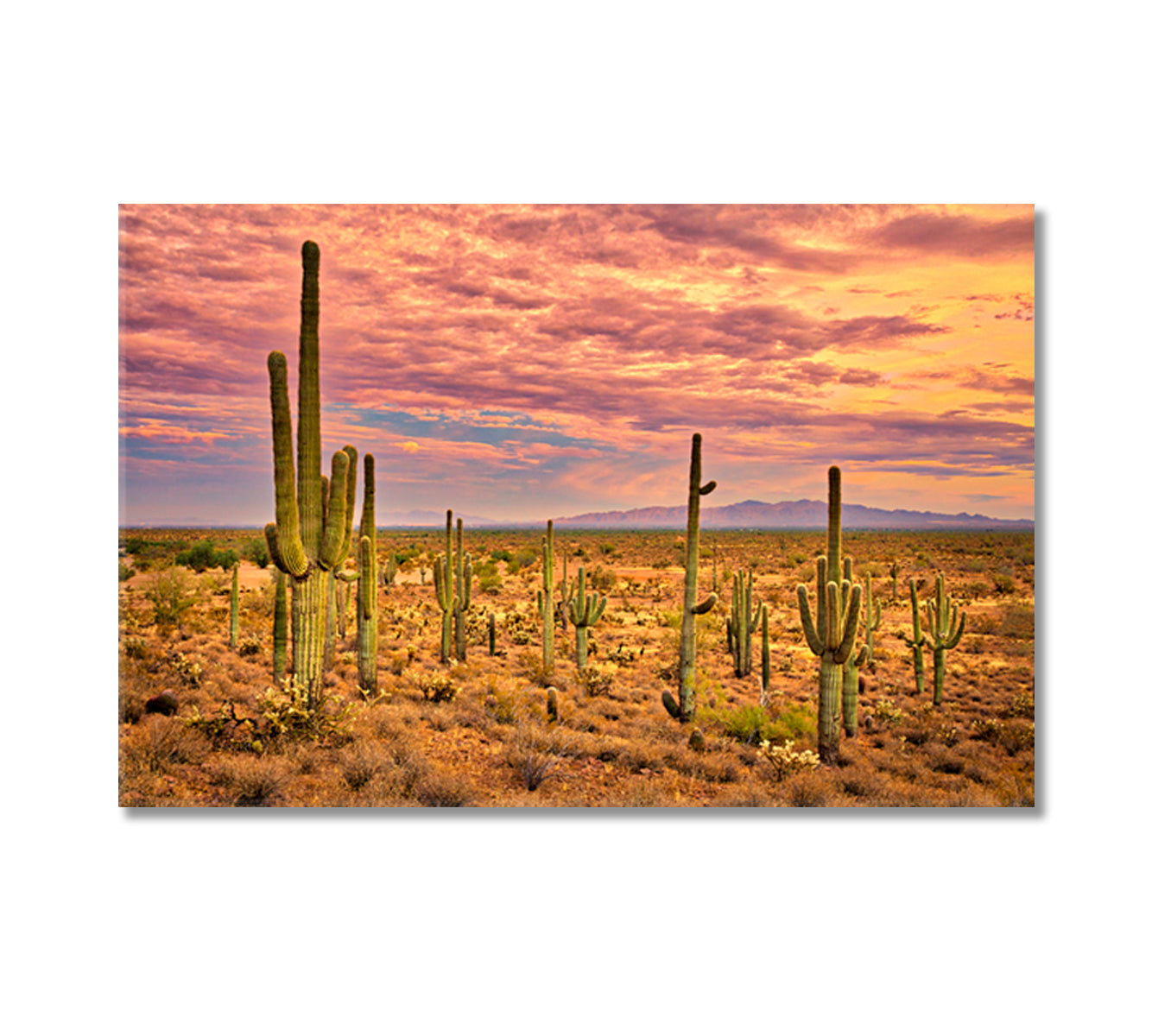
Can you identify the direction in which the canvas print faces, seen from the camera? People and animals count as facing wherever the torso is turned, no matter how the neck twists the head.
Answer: facing the viewer
